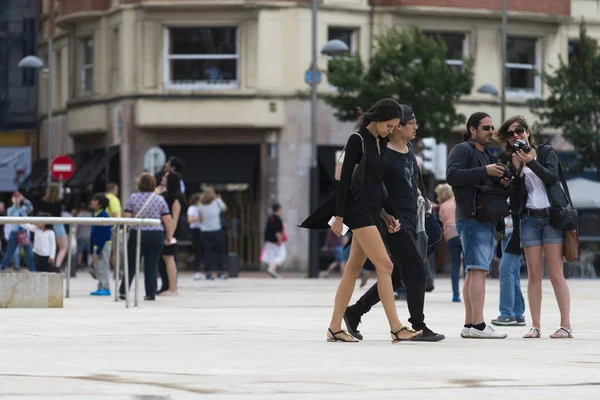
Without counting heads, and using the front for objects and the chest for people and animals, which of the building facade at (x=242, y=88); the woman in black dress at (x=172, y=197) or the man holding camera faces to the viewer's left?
the woman in black dress

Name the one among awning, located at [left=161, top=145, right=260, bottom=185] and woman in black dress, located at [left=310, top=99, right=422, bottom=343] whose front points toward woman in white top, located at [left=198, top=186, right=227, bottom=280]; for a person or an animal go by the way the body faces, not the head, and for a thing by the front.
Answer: the awning

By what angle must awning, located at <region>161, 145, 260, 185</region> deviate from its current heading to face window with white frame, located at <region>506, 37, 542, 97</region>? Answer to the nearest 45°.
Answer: approximately 90° to its left

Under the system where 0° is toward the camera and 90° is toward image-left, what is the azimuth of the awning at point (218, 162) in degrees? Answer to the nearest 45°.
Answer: approximately 0°

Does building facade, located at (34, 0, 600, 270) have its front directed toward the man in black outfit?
yes

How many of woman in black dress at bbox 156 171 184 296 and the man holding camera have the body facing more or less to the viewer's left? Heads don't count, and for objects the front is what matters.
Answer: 1
